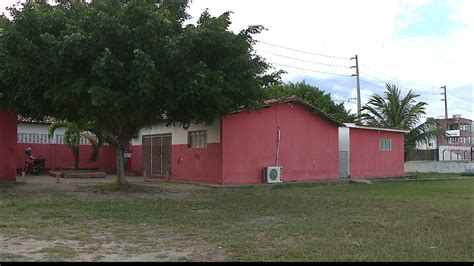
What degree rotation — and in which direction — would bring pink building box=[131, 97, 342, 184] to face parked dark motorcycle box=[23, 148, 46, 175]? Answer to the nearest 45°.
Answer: approximately 45° to its right

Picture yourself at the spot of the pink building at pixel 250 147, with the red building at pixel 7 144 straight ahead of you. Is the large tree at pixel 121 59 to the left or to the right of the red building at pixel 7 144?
left

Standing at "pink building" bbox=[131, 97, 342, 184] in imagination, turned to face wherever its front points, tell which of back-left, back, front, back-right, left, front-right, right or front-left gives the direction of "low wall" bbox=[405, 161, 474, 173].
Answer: back

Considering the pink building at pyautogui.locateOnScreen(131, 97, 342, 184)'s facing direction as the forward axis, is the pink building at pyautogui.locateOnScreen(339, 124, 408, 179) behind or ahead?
behind

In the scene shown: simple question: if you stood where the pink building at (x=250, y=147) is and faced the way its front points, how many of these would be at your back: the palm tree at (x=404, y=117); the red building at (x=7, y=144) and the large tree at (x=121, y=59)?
1

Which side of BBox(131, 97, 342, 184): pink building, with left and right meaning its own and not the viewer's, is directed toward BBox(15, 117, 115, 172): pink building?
right

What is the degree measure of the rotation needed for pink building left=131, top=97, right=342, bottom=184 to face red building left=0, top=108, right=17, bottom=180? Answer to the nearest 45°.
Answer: approximately 45° to its right

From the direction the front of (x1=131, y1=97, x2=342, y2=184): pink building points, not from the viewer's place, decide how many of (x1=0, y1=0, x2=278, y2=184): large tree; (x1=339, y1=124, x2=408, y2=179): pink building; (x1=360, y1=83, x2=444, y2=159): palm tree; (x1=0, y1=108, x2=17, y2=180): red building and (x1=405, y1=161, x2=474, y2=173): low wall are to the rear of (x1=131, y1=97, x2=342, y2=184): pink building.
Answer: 3

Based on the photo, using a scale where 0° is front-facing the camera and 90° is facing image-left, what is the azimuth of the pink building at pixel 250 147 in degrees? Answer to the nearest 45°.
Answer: approximately 45°

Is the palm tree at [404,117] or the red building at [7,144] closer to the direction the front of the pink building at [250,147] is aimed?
the red building
